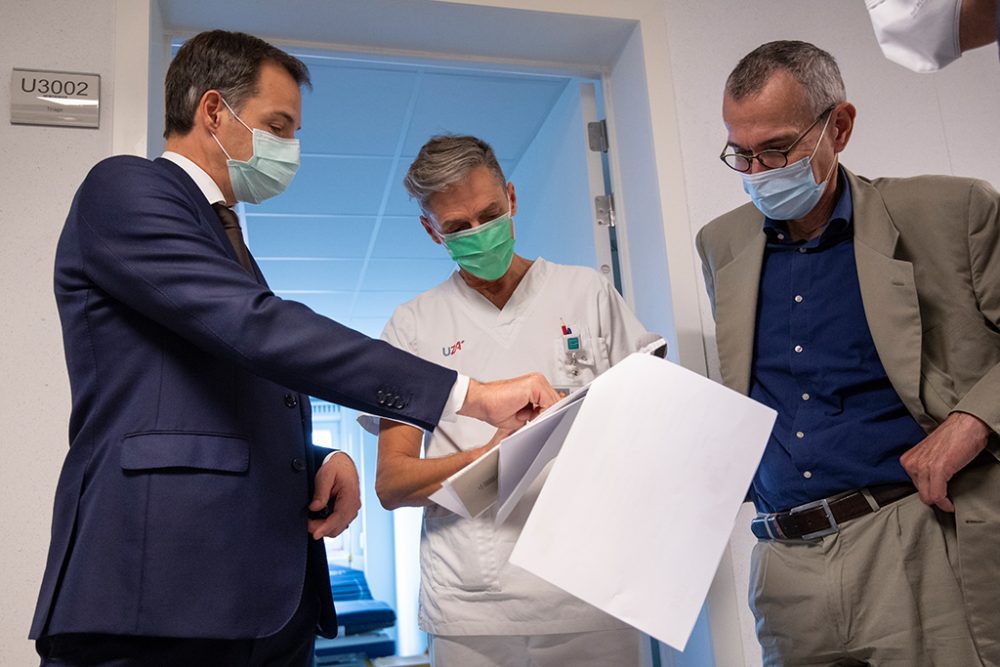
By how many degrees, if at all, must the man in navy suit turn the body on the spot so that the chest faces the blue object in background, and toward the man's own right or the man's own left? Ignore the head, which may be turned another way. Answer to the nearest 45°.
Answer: approximately 90° to the man's own left

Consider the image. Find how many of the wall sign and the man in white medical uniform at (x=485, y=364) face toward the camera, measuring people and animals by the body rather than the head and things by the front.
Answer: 2

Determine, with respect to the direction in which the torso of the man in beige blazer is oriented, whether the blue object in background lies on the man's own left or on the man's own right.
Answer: on the man's own right

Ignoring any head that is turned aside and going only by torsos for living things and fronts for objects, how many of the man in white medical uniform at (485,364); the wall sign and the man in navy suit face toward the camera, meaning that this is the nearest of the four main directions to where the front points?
2

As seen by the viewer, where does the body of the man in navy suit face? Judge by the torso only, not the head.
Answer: to the viewer's right

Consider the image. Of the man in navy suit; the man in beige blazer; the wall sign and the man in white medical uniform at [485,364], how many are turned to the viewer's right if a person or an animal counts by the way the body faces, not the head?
1

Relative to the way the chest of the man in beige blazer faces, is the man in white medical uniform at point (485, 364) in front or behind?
in front

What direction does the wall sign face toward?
toward the camera

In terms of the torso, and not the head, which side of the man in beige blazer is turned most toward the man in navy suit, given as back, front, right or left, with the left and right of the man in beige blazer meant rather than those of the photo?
front

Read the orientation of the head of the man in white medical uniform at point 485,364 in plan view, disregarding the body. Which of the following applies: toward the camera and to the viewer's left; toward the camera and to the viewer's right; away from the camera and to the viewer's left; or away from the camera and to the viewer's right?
toward the camera and to the viewer's right

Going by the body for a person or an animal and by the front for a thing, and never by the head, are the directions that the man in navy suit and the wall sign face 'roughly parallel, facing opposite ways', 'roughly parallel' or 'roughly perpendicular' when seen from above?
roughly perpendicular

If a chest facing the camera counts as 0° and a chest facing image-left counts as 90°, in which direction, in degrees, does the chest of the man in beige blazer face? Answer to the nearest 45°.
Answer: approximately 45°

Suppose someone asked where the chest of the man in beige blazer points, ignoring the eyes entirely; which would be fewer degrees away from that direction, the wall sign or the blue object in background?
the wall sign

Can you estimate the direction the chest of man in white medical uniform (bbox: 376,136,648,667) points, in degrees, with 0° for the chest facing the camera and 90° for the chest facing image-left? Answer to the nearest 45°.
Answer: approximately 0°

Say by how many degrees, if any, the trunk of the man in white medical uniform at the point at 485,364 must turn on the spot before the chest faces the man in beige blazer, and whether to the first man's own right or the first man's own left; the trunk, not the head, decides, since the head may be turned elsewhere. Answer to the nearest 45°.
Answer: approximately 90° to the first man's own left

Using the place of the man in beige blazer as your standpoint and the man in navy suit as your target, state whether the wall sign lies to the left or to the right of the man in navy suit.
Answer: right

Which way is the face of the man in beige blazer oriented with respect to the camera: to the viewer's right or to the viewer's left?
to the viewer's left
